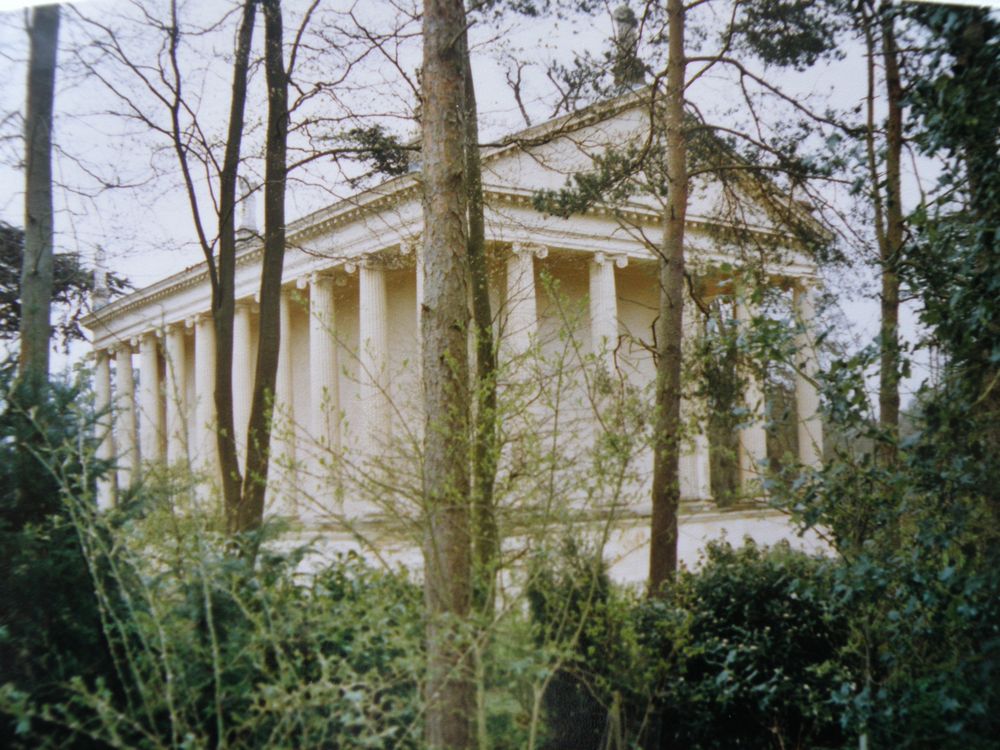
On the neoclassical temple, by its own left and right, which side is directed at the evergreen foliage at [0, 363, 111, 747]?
right

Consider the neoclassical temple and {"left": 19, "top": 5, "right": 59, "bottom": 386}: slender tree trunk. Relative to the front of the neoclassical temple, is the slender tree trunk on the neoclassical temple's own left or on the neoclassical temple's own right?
on the neoclassical temple's own right

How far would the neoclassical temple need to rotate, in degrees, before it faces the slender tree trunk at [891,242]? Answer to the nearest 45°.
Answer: approximately 45° to its left

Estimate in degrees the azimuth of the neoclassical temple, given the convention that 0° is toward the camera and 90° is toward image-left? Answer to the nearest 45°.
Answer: approximately 315°
